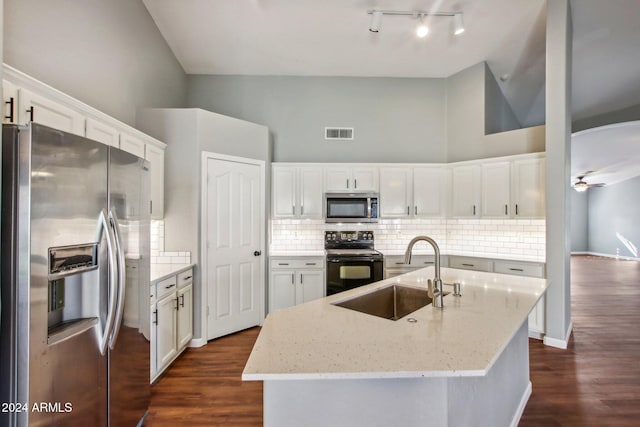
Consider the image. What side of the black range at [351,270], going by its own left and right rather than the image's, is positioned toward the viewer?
front

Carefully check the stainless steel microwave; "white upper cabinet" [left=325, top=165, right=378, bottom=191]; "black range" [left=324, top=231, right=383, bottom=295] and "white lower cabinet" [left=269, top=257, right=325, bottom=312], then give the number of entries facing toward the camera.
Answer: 4

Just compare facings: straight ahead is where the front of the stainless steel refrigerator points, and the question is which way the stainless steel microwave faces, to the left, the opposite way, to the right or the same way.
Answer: to the right

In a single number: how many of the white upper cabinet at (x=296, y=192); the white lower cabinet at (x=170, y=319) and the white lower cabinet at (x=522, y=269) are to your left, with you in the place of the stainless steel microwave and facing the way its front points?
1

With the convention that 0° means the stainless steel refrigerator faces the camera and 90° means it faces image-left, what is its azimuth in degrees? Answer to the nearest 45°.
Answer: approximately 315°

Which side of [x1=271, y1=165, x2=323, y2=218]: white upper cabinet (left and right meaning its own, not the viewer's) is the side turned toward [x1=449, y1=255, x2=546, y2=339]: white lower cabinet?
left

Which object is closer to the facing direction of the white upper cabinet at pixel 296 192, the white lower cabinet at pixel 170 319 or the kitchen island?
the kitchen island

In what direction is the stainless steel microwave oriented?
toward the camera

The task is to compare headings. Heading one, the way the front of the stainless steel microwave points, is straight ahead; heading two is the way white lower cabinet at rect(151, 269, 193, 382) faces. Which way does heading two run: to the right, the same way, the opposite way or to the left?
to the left

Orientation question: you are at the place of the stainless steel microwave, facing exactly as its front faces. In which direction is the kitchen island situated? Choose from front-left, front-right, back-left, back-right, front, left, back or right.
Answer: front

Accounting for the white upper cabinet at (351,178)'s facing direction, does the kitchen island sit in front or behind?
in front

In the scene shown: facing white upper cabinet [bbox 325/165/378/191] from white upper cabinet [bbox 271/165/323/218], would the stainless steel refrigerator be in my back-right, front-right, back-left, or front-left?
back-right

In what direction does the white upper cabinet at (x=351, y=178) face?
toward the camera

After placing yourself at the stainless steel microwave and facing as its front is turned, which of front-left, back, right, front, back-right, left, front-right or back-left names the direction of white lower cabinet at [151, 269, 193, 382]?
front-right

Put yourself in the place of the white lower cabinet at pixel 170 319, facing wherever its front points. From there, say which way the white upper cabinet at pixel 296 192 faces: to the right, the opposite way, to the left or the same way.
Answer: to the right
